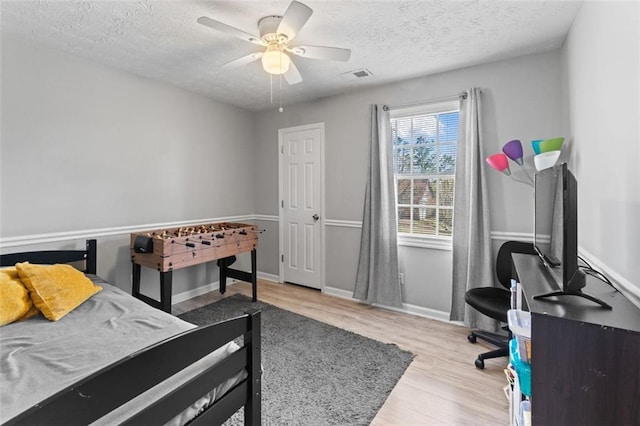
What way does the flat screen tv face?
to the viewer's left

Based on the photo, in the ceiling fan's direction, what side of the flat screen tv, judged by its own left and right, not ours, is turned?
front

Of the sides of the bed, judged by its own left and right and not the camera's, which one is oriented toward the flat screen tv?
front

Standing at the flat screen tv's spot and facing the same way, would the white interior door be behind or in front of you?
in front

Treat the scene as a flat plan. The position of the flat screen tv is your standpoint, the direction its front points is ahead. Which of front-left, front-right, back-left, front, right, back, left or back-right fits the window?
front-right

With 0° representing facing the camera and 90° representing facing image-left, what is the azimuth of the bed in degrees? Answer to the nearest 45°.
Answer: approximately 315°

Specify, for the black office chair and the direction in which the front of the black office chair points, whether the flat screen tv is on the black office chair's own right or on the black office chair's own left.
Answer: on the black office chair's own left

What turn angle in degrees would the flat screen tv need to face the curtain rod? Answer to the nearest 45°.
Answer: approximately 45° to its right
